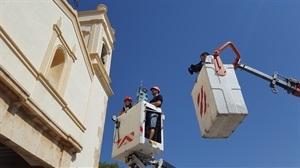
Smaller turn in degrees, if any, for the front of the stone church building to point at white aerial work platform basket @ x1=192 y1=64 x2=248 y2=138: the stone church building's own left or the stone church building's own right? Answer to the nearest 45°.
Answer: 0° — it already faces it

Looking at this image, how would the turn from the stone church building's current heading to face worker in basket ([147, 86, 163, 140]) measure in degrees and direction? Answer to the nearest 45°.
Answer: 0° — it already faces them

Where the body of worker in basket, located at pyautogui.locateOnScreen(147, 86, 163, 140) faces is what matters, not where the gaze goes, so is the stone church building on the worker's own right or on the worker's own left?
on the worker's own right

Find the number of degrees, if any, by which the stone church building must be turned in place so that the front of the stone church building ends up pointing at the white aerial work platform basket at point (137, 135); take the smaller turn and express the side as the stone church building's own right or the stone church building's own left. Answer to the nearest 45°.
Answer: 0° — it already faces it

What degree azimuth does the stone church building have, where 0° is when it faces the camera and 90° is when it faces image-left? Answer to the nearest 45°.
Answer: approximately 315°

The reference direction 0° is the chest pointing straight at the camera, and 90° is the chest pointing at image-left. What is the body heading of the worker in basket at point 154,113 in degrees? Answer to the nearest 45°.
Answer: approximately 45°
